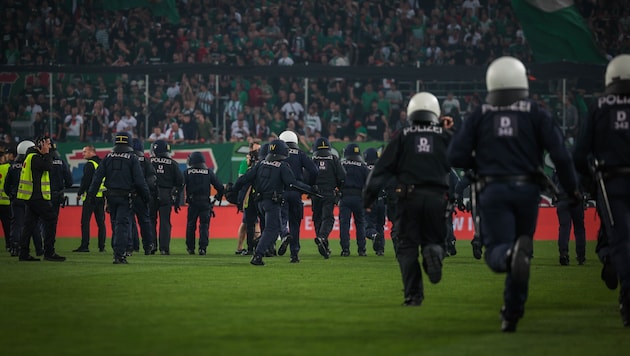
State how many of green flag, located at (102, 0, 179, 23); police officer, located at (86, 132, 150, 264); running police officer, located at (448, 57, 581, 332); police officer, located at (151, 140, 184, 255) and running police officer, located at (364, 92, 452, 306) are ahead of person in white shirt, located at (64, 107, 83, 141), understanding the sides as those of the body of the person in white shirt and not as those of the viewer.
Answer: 4

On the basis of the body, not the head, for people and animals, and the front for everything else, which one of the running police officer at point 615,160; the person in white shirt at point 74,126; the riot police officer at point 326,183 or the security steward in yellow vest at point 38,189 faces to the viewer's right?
the security steward in yellow vest

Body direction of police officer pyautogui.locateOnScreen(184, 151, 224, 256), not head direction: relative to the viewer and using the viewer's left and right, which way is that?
facing away from the viewer

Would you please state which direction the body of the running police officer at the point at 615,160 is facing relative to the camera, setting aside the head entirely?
away from the camera

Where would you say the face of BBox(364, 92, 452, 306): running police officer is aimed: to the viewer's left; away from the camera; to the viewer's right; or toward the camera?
away from the camera

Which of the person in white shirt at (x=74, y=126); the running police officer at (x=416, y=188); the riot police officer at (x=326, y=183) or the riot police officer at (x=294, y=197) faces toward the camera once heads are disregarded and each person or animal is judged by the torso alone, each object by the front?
the person in white shirt

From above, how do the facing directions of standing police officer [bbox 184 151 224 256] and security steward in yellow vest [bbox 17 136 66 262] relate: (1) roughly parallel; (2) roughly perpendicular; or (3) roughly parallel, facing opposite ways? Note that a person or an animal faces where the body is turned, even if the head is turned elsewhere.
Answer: roughly perpendicular

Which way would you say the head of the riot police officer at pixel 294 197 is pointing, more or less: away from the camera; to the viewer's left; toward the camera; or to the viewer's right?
away from the camera

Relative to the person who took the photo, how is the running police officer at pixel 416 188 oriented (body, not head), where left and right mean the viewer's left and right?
facing away from the viewer

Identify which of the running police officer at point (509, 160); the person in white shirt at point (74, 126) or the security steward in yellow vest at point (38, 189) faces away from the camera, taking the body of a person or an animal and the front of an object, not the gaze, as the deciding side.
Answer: the running police officer

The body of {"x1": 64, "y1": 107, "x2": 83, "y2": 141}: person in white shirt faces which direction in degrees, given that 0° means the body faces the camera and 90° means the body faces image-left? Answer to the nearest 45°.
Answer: approximately 0°

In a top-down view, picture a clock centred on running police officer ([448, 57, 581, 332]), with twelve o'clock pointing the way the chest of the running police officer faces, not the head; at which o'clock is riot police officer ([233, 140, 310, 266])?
The riot police officer is roughly at 11 o'clock from the running police officer.

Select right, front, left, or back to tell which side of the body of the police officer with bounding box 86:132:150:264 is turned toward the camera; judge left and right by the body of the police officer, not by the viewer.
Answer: back

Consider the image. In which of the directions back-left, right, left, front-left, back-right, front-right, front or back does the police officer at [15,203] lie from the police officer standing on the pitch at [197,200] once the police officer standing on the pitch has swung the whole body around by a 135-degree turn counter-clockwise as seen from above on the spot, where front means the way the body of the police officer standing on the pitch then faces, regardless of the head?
front-right

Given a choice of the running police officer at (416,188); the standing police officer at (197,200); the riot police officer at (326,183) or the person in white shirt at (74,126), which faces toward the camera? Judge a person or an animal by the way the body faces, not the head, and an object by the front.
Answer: the person in white shirt

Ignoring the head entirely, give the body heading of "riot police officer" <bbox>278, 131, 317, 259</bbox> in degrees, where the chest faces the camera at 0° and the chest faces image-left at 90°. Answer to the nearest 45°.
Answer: approximately 135°

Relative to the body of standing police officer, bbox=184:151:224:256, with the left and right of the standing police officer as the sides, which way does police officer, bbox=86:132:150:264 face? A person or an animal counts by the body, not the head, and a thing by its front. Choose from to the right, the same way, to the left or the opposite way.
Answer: the same way

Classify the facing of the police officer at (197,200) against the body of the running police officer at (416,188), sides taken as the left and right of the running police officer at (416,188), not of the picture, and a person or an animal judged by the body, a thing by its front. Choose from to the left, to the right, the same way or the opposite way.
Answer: the same way
